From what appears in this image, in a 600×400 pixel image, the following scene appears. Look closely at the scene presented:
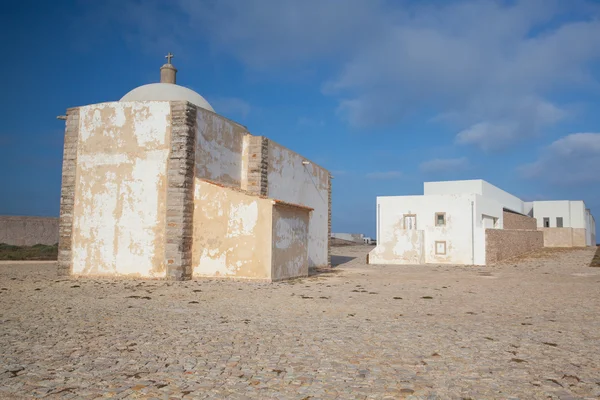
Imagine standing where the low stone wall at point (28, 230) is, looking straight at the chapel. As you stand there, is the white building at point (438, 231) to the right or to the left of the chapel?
left

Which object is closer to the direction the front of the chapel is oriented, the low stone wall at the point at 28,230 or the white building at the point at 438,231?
the white building

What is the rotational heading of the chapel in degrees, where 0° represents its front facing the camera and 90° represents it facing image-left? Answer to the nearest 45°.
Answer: approximately 225°

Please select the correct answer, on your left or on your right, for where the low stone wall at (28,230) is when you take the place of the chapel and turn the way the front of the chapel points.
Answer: on your left

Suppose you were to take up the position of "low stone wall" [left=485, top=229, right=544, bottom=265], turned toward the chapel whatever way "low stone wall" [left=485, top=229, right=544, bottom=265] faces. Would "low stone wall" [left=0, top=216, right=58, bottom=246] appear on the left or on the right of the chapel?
right

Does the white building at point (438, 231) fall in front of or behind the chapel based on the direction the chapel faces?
in front

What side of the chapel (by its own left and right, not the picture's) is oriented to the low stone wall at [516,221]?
front
